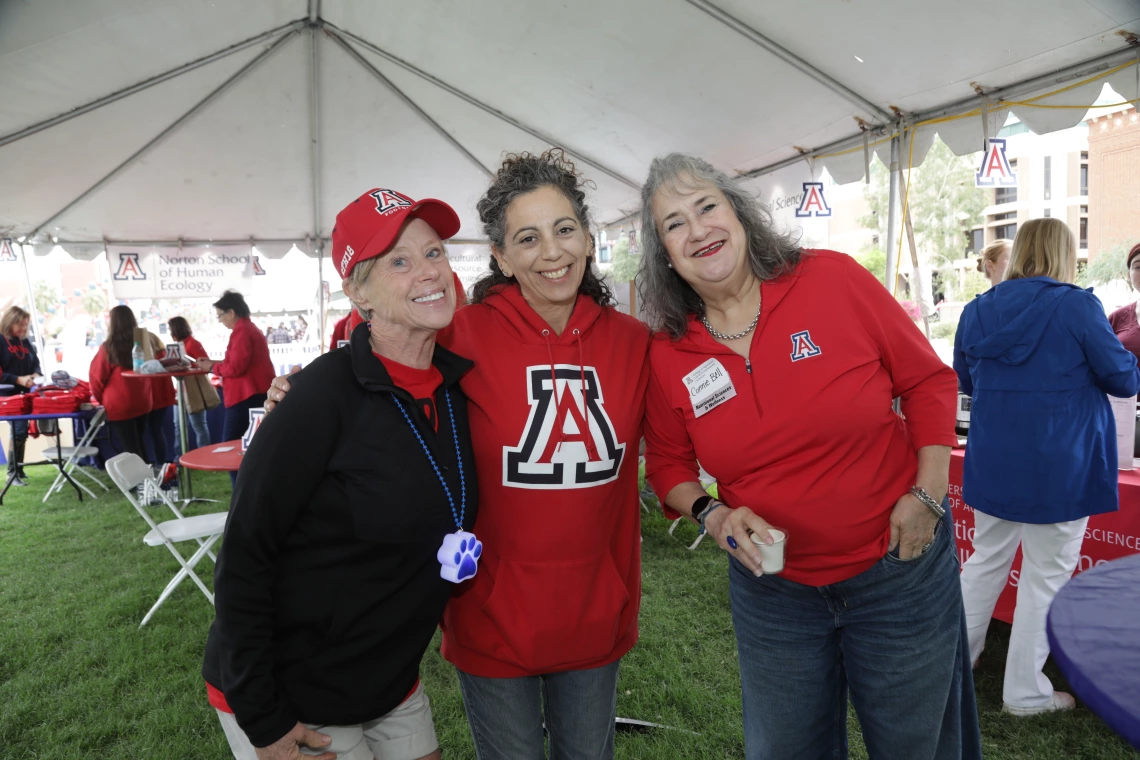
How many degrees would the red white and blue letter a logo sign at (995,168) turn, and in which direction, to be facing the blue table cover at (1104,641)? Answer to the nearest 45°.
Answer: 0° — it already faces it

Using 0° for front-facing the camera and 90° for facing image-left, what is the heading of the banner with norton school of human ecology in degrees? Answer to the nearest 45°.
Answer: approximately 0°

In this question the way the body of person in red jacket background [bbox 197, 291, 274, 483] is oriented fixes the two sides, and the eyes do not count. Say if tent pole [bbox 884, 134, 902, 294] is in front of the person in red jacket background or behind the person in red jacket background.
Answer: behind

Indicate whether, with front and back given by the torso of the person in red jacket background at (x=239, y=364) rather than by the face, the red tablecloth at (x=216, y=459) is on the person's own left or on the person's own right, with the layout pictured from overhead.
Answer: on the person's own left

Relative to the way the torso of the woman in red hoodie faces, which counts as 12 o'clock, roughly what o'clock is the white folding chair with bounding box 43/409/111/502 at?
The white folding chair is roughly at 5 o'clock from the woman in red hoodie.

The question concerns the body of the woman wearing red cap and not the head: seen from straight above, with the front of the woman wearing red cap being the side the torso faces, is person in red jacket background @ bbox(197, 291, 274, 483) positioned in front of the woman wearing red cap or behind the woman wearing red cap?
behind

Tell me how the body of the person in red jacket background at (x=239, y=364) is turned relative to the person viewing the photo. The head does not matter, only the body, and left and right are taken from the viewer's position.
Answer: facing to the left of the viewer

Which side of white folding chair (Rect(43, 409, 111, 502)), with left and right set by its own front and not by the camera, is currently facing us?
left

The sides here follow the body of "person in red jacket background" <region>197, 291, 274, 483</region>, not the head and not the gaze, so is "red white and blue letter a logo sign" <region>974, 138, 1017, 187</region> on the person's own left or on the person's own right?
on the person's own left

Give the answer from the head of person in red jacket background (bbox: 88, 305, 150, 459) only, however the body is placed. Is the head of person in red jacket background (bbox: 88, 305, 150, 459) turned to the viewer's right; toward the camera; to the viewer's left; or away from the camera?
away from the camera

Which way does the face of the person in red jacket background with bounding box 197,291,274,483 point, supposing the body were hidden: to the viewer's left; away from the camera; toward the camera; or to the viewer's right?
to the viewer's left

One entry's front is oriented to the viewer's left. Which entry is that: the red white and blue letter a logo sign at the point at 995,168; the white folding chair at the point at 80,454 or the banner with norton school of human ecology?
the white folding chair
